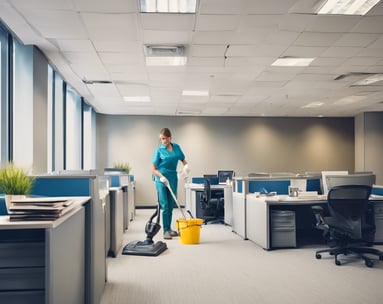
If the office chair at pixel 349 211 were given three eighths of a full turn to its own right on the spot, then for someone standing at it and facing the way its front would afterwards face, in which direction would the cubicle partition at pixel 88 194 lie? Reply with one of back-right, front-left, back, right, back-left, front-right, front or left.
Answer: back-right

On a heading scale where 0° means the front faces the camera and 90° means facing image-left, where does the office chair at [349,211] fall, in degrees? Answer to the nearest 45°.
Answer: approximately 135°

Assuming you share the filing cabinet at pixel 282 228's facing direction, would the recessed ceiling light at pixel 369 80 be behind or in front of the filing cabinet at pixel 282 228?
behind

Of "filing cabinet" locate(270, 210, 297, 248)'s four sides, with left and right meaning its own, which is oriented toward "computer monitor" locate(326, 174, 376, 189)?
left

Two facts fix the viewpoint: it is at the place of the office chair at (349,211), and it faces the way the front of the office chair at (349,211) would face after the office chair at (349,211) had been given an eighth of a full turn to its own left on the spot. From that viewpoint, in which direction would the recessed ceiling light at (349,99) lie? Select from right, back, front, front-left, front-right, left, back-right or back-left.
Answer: right

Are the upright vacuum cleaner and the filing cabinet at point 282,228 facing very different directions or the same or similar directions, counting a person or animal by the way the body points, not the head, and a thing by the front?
same or similar directions

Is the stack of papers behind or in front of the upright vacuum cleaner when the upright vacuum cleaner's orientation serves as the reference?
in front

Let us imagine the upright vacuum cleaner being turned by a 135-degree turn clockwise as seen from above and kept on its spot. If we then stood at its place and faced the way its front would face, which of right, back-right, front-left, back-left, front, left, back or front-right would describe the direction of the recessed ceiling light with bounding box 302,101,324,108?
front-right

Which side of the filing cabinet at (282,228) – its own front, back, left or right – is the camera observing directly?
front

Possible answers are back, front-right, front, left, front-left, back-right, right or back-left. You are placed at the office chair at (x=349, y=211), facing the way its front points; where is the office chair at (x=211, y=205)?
front

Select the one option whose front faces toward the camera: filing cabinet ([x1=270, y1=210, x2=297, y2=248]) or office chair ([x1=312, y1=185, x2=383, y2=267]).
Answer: the filing cabinet

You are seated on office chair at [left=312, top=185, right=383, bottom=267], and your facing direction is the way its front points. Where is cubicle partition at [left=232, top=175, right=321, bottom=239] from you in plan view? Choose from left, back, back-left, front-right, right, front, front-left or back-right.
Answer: front

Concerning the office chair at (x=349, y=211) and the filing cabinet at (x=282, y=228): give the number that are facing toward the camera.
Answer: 1

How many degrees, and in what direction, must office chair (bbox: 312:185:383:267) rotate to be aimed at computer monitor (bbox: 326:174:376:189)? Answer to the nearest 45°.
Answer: approximately 45° to its right

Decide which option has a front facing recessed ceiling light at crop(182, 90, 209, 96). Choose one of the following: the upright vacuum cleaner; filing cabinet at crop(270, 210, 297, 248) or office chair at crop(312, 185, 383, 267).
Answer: the office chair

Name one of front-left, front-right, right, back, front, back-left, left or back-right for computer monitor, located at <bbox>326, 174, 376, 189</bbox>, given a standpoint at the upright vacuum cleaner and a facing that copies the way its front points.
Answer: back-left

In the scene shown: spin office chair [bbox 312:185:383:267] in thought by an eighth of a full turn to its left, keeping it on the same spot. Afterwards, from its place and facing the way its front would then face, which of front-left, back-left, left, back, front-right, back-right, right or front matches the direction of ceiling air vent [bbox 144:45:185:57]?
front
